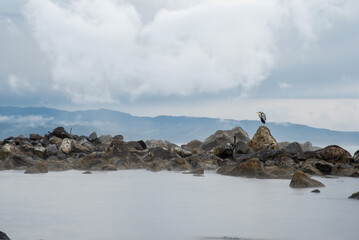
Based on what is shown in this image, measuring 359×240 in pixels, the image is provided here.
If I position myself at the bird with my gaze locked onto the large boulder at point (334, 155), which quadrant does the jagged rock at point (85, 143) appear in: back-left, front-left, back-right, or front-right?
back-right

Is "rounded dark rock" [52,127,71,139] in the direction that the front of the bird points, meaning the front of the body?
yes

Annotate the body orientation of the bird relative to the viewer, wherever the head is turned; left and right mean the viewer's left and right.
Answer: facing to the left of the viewer

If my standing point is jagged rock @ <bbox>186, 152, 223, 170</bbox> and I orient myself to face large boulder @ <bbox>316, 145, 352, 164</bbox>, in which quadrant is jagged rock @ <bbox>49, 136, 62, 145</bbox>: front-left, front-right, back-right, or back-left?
back-left

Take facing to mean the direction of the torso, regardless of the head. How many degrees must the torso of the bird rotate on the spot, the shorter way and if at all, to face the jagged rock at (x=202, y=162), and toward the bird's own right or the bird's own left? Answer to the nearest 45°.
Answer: approximately 45° to the bird's own left

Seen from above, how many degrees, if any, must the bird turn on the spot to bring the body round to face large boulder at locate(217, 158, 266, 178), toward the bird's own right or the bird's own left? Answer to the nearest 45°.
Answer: approximately 90° to the bird's own left

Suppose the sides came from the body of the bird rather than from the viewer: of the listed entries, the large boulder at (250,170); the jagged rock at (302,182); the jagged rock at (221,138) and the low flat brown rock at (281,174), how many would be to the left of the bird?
3

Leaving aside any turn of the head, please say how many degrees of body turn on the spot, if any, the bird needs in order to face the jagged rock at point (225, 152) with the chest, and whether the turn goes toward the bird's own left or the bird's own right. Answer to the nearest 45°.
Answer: approximately 45° to the bird's own left

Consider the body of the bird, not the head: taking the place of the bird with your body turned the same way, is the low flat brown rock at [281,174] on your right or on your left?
on your left

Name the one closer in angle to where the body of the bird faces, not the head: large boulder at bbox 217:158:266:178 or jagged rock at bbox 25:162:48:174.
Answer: the jagged rock

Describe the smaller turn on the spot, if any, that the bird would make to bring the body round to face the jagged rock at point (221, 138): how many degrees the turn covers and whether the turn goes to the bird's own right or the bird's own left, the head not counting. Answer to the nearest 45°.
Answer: approximately 45° to the bird's own right
